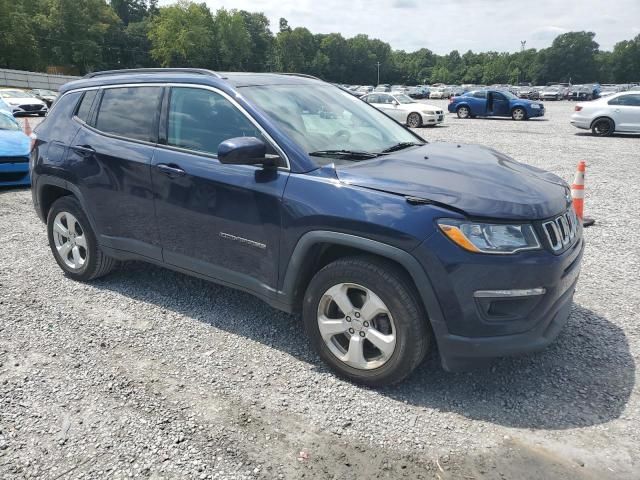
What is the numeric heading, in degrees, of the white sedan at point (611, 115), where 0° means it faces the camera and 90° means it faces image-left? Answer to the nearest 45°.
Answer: approximately 270°

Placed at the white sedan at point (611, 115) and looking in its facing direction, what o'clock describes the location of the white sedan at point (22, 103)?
the white sedan at point (22, 103) is roughly at 6 o'clock from the white sedan at point (611, 115).

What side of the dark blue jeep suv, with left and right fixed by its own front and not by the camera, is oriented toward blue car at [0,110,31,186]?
back

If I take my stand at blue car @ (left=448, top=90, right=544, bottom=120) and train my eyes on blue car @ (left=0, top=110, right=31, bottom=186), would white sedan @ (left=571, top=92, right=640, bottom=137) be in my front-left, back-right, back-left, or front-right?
front-left

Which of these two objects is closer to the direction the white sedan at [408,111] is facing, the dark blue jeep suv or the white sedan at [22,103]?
the dark blue jeep suv

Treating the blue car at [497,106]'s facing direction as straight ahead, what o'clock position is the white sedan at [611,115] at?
The white sedan is roughly at 2 o'clock from the blue car.

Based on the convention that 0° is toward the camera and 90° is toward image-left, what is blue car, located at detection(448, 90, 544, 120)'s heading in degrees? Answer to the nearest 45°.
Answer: approximately 270°

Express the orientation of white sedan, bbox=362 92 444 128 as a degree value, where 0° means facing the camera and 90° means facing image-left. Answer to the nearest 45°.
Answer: approximately 315°

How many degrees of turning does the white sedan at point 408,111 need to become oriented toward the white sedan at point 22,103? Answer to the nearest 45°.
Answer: approximately 135° to its right

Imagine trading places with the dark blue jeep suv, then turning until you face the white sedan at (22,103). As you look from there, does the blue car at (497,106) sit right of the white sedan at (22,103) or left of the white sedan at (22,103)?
right
